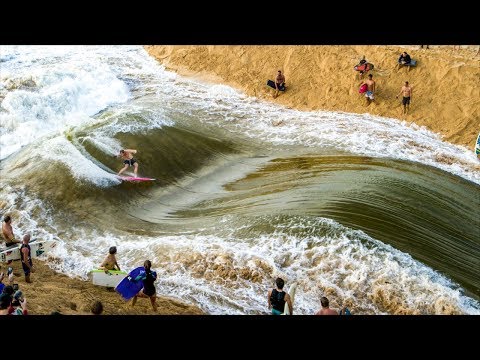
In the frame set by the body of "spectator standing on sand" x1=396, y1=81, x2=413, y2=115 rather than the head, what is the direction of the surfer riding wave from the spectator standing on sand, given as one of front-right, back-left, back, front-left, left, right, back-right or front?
front-right

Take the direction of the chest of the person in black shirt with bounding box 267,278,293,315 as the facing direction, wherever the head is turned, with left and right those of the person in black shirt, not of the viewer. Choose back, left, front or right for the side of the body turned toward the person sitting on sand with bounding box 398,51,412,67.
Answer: front

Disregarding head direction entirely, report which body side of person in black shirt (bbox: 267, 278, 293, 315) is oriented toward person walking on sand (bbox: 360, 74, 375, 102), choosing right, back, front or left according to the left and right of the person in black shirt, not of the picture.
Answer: front

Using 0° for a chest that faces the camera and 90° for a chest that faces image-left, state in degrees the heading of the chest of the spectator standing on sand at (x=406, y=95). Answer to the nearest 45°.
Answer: approximately 0°

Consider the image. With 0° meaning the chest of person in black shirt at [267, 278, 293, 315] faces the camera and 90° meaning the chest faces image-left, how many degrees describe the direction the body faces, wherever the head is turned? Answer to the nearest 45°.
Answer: approximately 180°

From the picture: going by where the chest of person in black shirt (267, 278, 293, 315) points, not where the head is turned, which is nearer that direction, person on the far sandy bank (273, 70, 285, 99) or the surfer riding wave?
the person on the far sandy bank

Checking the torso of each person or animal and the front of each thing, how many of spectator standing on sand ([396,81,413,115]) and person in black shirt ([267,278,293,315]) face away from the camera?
1

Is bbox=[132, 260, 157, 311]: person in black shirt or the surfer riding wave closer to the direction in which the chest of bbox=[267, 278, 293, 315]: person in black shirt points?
the surfer riding wave

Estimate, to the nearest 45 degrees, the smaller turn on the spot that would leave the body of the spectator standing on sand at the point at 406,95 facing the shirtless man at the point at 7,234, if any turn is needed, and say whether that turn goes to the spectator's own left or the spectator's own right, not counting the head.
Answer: approximately 45° to the spectator's own right

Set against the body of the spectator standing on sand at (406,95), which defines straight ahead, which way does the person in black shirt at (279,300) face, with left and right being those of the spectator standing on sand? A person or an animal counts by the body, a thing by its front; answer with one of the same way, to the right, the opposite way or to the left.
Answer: the opposite way
